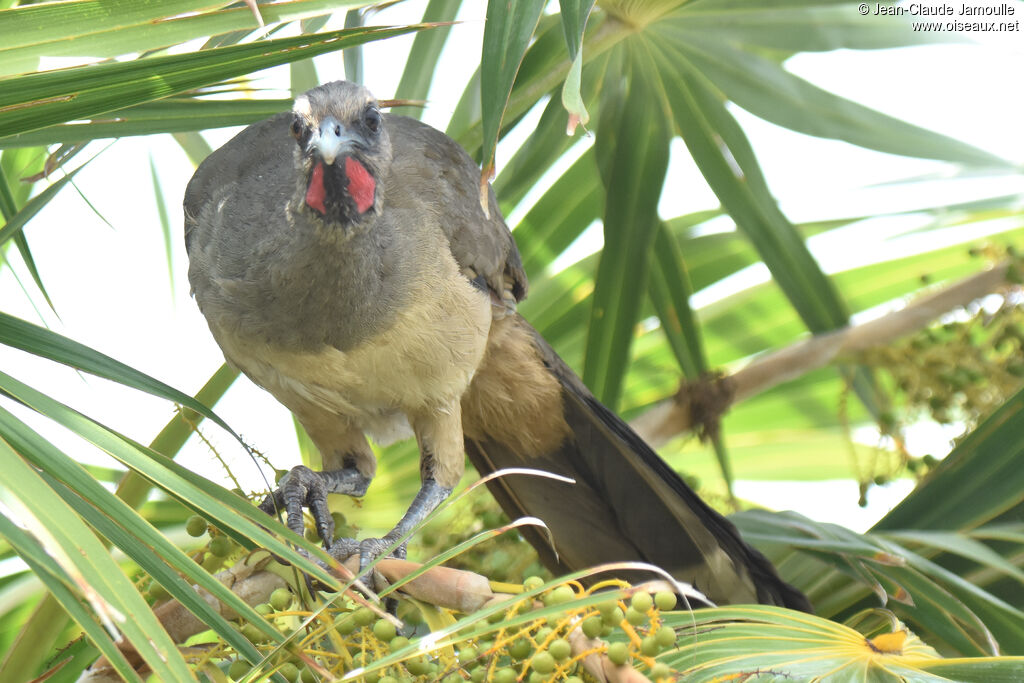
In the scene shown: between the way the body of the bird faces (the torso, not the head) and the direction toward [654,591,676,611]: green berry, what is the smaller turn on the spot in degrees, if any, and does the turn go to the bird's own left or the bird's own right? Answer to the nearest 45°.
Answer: approximately 45° to the bird's own left

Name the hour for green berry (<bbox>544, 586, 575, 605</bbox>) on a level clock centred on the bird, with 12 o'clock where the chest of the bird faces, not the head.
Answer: The green berry is roughly at 10 o'clock from the bird.

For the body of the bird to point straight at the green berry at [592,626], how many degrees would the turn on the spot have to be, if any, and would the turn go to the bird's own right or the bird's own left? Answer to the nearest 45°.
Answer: approximately 45° to the bird's own left

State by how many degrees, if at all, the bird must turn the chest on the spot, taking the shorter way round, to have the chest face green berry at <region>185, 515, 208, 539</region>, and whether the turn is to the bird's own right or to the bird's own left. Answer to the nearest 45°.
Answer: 0° — it already faces it

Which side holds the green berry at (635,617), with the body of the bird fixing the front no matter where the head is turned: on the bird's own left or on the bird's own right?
on the bird's own left

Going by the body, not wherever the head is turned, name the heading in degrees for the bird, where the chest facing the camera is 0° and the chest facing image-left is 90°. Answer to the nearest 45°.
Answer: approximately 45°

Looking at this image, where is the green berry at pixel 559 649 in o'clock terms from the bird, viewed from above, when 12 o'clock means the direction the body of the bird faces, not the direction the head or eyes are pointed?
The green berry is roughly at 10 o'clock from the bird.

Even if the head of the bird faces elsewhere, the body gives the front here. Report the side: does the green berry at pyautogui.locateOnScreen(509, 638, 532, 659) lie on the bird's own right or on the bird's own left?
on the bird's own left

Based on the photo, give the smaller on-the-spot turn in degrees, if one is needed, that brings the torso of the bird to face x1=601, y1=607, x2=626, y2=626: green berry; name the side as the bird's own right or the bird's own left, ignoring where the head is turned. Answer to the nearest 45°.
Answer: approximately 45° to the bird's own left
